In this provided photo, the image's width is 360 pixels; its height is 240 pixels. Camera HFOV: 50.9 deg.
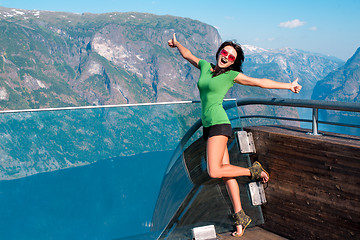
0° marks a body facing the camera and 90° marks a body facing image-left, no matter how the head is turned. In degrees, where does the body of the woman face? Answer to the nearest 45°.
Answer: approximately 45°
